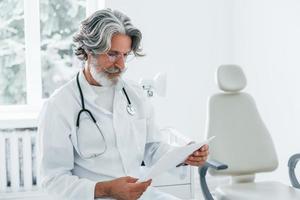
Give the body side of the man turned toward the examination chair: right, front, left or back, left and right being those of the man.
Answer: left

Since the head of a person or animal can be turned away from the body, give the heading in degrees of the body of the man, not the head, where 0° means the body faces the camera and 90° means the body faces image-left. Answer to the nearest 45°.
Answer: approximately 315°

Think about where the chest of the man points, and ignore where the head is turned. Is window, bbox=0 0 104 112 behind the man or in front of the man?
behind

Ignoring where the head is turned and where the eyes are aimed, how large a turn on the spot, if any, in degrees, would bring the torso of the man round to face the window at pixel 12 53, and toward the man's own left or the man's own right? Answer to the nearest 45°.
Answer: approximately 180°
